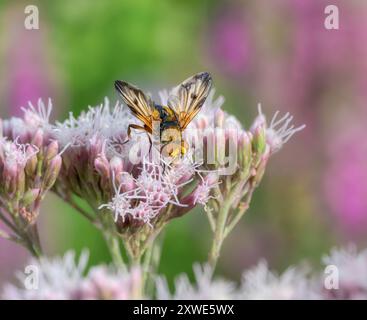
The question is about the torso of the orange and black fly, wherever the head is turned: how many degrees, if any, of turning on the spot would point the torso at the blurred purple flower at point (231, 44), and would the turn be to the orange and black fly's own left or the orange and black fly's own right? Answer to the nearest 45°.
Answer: approximately 180°

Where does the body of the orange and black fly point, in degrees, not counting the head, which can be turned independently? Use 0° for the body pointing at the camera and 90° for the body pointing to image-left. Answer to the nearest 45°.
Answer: approximately 0°

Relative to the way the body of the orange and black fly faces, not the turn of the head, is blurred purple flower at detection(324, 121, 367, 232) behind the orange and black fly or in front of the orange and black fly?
behind
